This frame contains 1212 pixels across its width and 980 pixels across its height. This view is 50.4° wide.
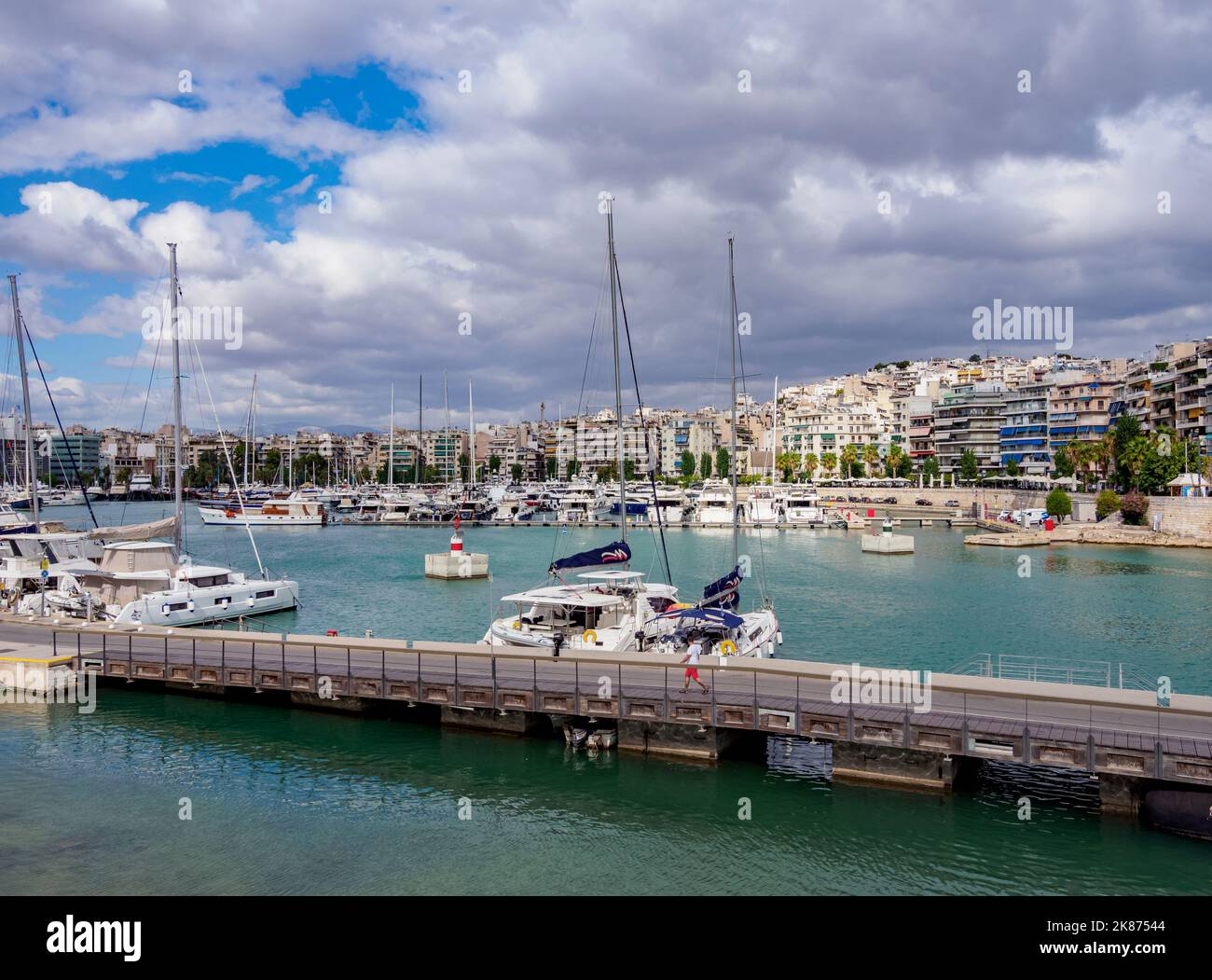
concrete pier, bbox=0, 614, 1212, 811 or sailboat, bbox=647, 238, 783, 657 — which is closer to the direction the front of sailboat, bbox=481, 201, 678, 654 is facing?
the sailboat

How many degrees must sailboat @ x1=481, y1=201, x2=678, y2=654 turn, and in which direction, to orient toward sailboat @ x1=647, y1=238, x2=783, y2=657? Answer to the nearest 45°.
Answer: approximately 45° to its right

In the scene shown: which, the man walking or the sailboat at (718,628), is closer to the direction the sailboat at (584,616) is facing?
the sailboat

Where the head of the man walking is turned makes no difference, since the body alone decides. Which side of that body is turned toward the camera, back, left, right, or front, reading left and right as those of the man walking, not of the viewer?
left

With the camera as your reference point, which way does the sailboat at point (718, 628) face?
facing away from the viewer and to the right of the viewer

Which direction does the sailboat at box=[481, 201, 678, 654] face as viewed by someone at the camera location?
facing away from the viewer and to the right of the viewer
